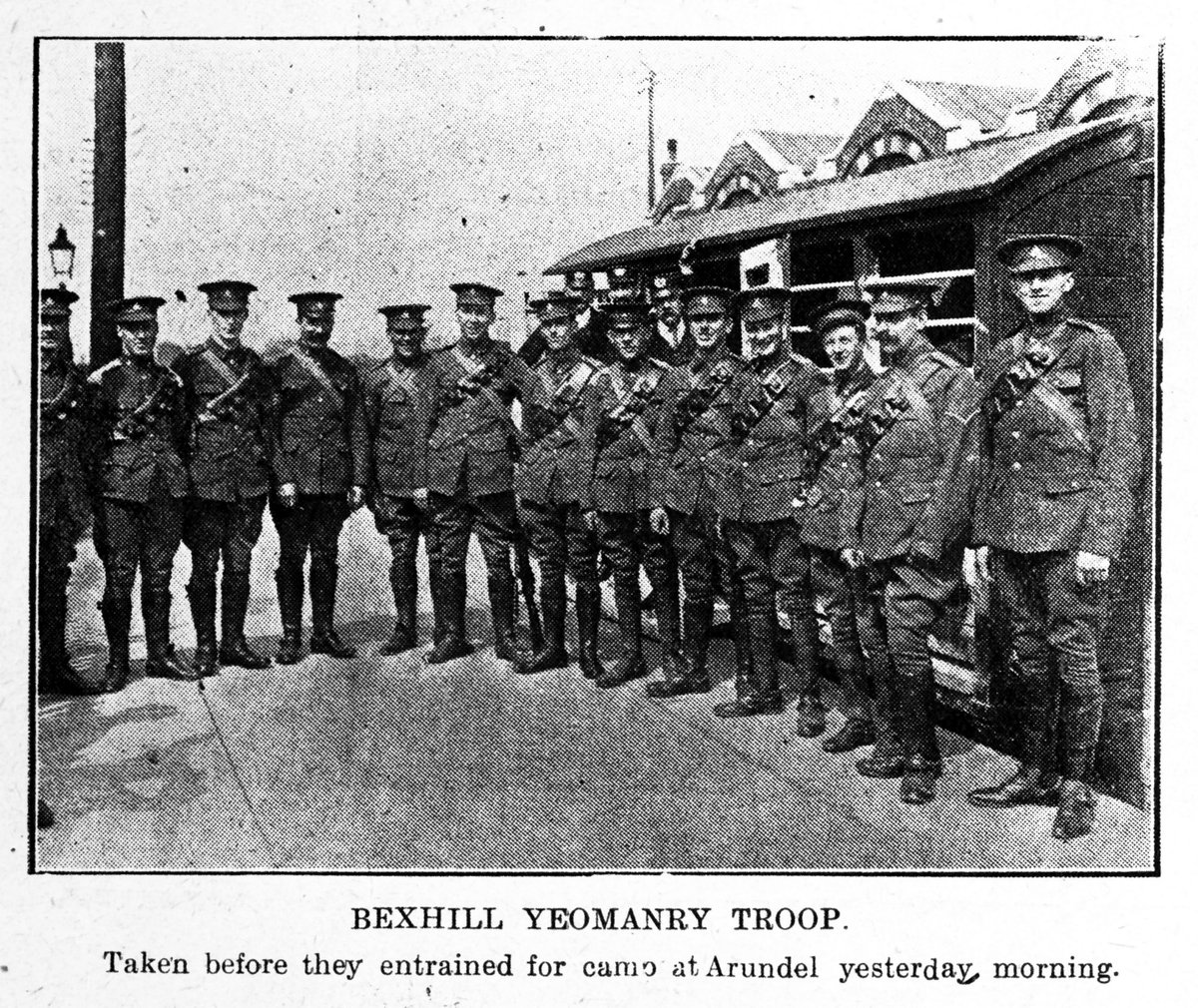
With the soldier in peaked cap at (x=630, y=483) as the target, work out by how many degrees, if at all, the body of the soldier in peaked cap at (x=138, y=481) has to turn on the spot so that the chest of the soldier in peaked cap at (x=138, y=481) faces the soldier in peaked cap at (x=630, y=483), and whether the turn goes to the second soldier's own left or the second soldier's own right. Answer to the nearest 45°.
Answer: approximately 90° to the second soldier's own left

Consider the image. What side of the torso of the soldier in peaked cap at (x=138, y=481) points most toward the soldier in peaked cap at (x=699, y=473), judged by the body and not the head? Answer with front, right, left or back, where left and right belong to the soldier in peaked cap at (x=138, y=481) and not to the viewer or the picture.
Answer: left

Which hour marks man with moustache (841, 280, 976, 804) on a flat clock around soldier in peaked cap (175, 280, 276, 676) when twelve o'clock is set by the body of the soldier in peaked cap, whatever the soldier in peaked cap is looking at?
The man with moustache is roughly at 10 o'clock from the soldier in peaked cap.

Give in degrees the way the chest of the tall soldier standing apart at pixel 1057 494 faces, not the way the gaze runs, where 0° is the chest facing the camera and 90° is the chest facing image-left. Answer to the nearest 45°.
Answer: approximately 45°

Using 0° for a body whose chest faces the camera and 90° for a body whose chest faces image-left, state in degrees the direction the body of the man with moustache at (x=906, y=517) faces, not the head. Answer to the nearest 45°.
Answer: approximately 45°

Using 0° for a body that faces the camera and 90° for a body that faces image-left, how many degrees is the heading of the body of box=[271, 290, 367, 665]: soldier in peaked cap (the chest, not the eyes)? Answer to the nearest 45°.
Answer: approximately 0°
